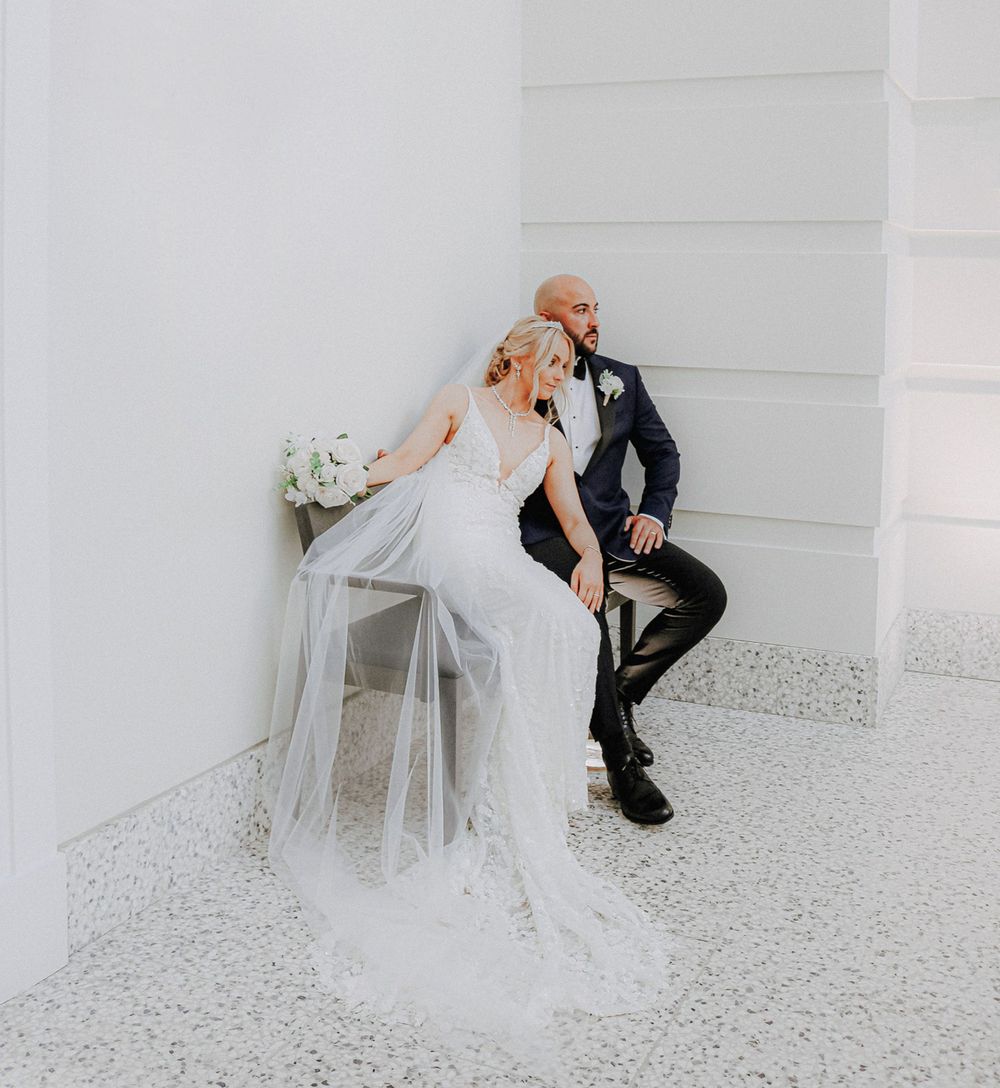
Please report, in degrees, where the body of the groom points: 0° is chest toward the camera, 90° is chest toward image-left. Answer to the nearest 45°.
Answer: approximately 315°

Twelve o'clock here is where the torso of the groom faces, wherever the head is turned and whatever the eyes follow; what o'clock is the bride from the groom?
The bride is roughly at 2 o'clock from the groom.

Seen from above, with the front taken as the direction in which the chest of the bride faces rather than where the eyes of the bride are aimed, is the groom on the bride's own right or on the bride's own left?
on the bride's own left

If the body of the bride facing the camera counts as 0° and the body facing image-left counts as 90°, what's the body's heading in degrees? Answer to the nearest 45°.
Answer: approximately 315°
